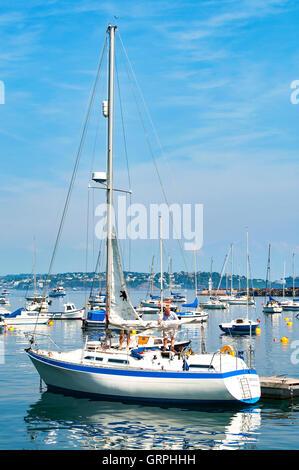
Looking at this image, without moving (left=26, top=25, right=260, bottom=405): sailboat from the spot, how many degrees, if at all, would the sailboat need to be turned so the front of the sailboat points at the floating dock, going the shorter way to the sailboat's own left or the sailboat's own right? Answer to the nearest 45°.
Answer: approximately 135° to the sailboat's own right

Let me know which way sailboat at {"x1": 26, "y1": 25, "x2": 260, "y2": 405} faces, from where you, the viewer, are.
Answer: facing away from the viewer and to the left of the viewer
